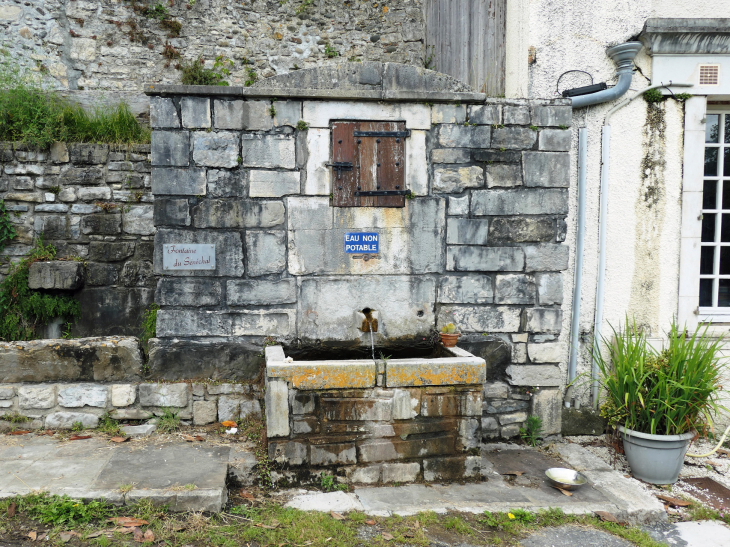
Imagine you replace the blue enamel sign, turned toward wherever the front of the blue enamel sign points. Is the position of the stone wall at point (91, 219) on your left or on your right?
on your right

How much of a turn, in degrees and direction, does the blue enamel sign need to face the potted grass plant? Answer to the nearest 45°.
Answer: approximately 90° to its left

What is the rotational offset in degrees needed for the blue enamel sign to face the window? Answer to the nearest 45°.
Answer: approximately 90° to its left

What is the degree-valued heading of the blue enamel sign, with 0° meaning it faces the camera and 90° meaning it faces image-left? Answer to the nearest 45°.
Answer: approximately 0°

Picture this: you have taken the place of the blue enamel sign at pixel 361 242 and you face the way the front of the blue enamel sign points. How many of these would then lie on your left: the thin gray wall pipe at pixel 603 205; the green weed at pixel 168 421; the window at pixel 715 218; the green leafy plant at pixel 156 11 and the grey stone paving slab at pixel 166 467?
2

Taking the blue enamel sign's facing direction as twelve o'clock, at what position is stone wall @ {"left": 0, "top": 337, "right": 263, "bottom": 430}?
The stone wall is roughly at 3 o'clock from the blue enamel sign.

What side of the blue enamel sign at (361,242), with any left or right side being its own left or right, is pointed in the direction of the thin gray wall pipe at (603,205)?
left

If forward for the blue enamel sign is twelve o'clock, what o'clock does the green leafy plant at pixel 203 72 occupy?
The green leafy plant is roughly at 5 o'clock from the blue enamel sign.

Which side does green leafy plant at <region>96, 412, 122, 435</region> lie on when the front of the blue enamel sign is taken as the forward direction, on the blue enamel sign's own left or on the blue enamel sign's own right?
on the blue enamel sign's own right

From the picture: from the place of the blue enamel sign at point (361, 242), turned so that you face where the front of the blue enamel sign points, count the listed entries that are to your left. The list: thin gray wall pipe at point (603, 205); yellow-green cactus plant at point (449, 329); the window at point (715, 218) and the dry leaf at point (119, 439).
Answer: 3

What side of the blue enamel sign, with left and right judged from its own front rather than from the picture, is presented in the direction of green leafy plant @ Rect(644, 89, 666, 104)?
left

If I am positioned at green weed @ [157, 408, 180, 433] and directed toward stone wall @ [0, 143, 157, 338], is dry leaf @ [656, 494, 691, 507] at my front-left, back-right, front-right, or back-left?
back-right

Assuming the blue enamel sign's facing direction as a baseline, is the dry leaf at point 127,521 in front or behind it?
in front
